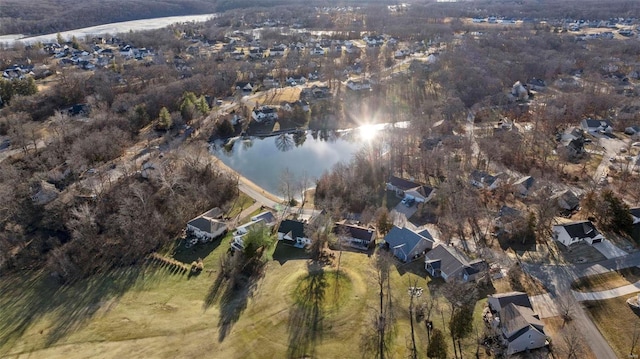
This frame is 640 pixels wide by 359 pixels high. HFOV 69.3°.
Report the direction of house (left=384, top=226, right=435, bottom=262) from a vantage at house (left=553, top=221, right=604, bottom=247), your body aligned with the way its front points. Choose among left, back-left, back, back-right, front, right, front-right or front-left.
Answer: right

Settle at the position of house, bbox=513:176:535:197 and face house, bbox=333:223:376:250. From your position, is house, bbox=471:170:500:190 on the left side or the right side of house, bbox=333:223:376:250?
right

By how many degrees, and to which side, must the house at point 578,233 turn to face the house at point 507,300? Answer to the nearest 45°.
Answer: approximately 45° to its right

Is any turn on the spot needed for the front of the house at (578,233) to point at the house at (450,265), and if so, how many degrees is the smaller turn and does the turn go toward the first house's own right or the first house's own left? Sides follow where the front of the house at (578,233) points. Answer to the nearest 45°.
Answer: approximately 90° to the first house's own right

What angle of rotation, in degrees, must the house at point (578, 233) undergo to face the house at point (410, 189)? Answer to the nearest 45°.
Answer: approximately 135° to its right

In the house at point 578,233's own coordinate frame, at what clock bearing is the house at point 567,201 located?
the house at point 567,201 is roughly at 7 o'clock from the house at point 578,233.

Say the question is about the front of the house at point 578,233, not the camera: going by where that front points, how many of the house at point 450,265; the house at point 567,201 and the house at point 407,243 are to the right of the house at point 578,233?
2

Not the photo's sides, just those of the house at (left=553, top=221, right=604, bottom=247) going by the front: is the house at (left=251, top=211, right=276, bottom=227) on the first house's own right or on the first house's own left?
on the first house's own right

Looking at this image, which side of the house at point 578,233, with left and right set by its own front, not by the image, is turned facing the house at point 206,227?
right

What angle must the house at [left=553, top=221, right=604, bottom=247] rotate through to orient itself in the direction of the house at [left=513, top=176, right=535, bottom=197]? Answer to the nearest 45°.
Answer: approximately 180°

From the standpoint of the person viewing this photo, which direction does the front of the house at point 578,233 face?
facing the viewer and to the right of the viewer

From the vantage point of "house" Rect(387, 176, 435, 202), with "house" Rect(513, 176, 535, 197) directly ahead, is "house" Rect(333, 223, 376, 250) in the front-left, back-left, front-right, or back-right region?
back-right
